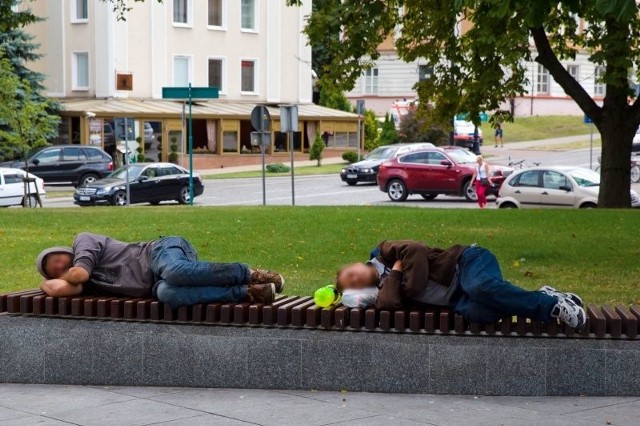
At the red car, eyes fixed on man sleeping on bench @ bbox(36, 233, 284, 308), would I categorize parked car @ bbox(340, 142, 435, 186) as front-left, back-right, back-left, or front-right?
back-right

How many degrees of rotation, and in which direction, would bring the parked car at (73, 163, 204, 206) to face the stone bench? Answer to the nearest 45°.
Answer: approximately 45° to its left

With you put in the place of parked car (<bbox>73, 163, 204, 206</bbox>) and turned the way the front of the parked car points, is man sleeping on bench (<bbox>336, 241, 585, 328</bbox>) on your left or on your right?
on your left

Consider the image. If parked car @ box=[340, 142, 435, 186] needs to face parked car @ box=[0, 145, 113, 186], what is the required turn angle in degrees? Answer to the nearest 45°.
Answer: approximately 45° to its right

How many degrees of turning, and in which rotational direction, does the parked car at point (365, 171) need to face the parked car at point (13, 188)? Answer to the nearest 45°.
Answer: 0° — it already faces it

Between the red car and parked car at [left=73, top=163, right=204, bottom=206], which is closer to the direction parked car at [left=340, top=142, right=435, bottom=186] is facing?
the parked car

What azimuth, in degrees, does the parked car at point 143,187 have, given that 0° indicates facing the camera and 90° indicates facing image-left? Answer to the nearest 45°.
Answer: approximately 45°

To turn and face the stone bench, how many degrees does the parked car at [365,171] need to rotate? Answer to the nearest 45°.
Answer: approximately 45° to its left

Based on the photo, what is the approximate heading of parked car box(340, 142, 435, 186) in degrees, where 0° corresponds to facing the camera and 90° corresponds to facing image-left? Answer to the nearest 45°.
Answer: approximately 45°

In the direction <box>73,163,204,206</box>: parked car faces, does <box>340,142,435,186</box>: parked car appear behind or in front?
behind
